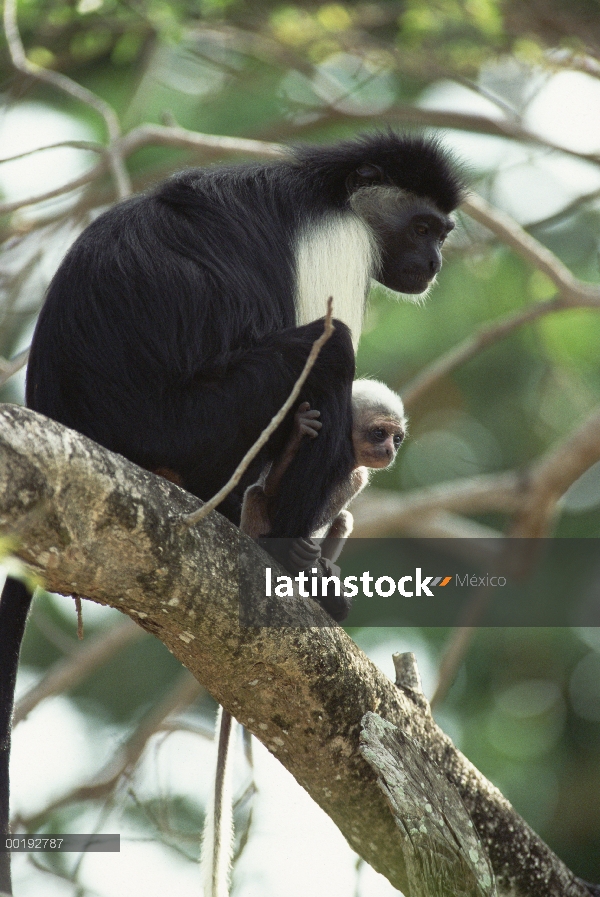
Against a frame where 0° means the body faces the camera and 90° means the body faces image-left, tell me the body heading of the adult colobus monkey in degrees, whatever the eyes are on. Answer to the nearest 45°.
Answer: approximately 270°
